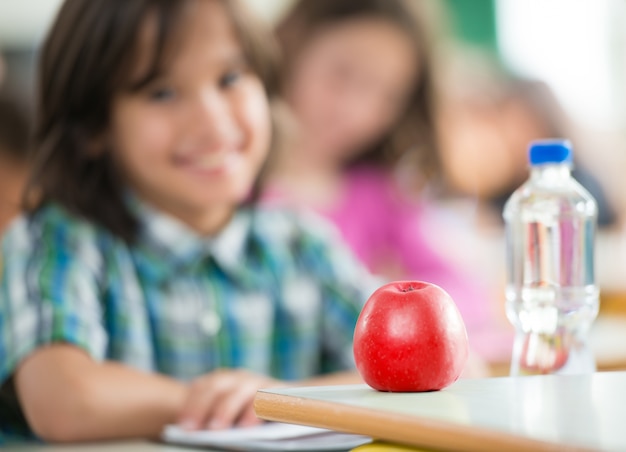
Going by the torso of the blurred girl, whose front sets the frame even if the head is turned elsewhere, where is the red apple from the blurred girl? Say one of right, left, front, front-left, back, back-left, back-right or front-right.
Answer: front

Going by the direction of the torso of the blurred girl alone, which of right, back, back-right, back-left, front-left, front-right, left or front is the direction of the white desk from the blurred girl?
front

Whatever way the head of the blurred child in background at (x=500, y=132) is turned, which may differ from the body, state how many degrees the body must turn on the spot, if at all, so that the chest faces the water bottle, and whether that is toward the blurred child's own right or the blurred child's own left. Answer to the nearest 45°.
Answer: approximately 45° to the blurred child's own left

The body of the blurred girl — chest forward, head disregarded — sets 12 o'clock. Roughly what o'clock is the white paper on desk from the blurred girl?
The white paper on desk is roughly at 12 o'clock from the blurred girl.

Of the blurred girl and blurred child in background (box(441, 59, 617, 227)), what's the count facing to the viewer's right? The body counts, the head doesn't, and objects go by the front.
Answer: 0

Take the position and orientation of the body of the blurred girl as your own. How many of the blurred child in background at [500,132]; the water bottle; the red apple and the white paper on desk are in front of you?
3

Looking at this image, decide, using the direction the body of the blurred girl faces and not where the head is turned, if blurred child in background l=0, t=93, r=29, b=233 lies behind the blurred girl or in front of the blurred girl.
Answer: in front

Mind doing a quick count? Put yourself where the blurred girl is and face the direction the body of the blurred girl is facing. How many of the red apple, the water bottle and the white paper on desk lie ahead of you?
3

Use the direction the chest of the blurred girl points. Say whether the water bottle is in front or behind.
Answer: in front

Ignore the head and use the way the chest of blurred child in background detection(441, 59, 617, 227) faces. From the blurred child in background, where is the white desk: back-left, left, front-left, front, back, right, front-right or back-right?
front-left

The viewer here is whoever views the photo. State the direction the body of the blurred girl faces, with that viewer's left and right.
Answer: facing the viewer

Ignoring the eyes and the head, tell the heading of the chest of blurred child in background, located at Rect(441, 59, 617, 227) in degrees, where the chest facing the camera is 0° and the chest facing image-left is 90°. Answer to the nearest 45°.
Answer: approximately 45°

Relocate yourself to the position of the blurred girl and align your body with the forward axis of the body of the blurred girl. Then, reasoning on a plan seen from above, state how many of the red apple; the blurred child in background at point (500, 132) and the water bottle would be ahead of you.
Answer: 2
